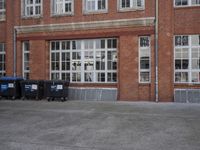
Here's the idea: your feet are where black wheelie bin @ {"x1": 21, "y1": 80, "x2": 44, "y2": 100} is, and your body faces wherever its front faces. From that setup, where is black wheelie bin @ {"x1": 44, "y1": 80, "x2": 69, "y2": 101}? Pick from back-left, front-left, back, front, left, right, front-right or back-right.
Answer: front-left

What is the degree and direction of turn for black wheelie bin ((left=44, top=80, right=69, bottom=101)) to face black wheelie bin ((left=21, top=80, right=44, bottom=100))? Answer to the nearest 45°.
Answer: approximately 135° to its right

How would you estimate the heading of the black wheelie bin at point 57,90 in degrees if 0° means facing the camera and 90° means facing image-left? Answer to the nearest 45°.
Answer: approximately 0°

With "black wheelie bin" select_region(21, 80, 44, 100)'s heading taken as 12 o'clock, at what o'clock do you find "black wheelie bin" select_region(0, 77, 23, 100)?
"black wheelie bin" select_region(0, 77, 23, 100) is roughly at 4 o'clock from "black wheelie bin" select_region(21, 80, 44, 100).

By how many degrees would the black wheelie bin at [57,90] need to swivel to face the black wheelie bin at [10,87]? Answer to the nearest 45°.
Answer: approximately 135° to its right

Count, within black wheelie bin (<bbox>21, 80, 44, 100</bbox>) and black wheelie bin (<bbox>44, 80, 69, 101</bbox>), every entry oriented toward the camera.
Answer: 2
